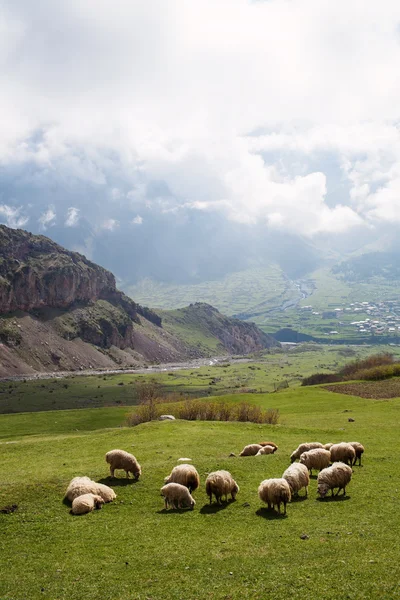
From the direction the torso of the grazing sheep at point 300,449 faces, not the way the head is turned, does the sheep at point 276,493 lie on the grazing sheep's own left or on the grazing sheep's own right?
on the grazing sheep's own left

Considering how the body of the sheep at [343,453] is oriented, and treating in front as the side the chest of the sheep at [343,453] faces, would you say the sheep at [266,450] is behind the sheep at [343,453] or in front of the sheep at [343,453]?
behind

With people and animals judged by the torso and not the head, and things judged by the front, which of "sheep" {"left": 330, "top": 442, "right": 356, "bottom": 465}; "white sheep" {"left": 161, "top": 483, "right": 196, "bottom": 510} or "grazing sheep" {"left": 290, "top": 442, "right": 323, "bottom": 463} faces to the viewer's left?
the grazing sheep

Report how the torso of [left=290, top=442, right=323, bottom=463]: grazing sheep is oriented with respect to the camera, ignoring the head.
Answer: to the viewer's left

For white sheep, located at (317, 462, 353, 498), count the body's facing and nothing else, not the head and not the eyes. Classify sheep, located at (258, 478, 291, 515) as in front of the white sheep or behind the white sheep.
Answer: in front

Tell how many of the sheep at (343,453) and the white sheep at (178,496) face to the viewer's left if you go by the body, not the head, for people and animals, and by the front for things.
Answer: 0

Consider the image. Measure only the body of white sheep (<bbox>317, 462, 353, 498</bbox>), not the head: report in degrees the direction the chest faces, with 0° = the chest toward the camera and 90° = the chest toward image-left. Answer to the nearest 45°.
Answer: approximately 45°
